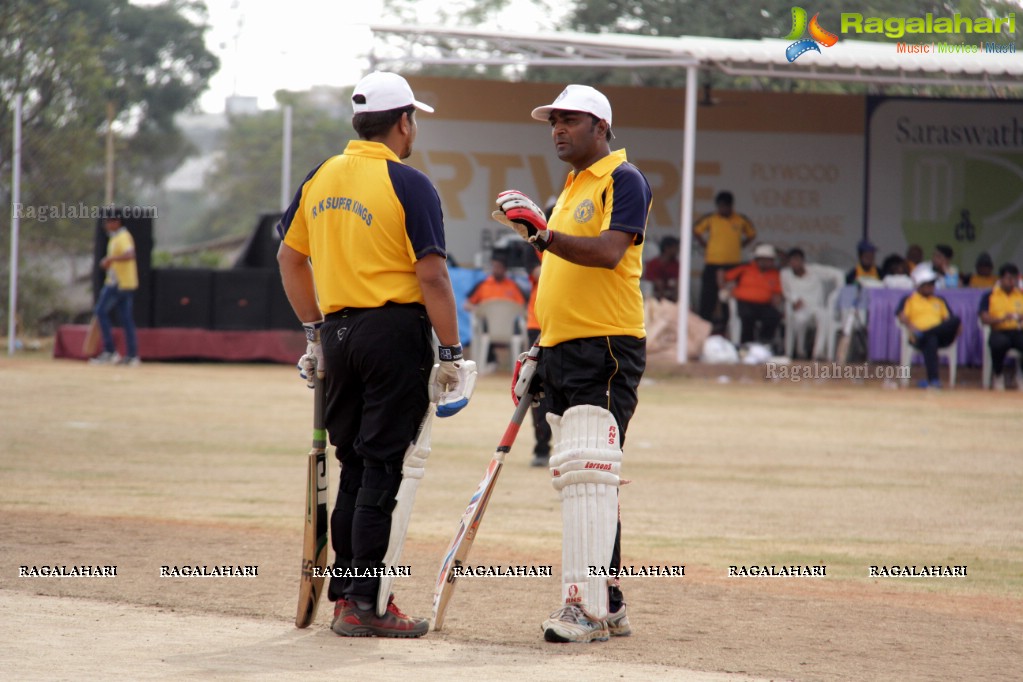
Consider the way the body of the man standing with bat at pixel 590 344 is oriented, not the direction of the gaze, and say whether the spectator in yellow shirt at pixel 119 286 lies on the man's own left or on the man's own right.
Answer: on the man's own right

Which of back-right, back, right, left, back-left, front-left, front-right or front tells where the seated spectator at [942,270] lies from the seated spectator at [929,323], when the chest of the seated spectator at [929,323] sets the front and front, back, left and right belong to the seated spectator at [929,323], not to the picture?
back

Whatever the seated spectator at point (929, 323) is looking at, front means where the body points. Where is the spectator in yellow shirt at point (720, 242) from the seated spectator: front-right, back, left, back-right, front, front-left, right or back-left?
back-right
